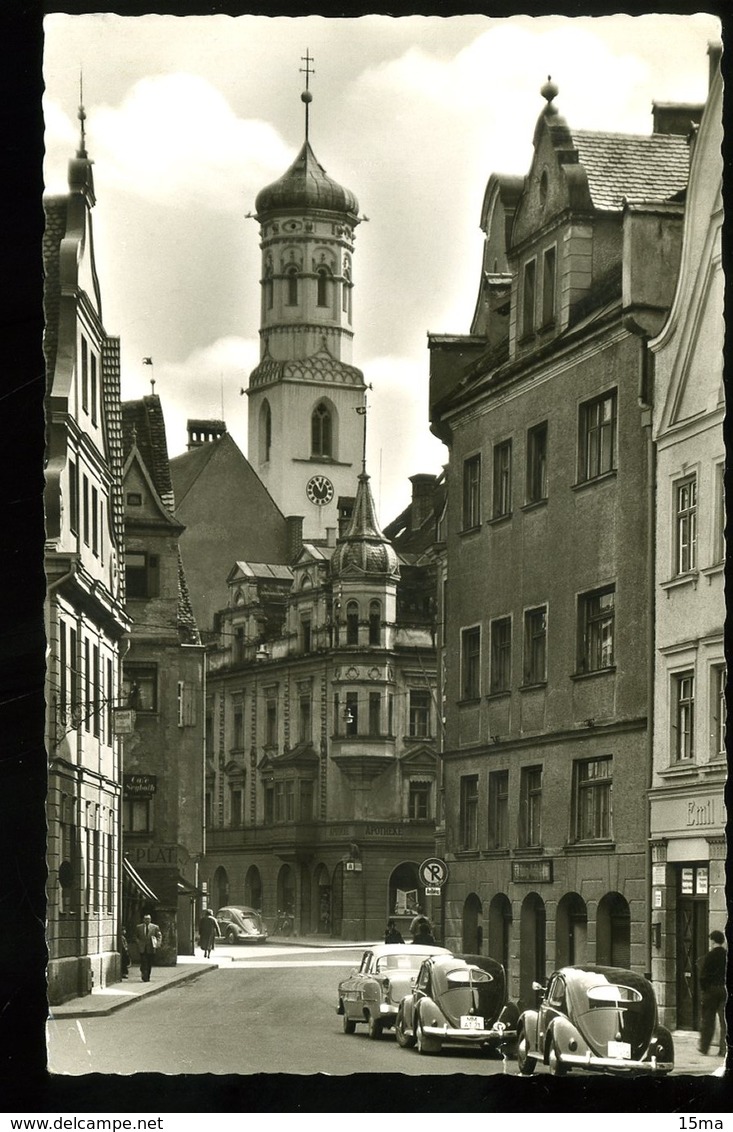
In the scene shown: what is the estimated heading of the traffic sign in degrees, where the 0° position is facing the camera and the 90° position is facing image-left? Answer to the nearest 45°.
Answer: approximately 0°

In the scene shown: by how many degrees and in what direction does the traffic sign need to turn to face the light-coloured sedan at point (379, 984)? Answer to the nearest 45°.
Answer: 0° — it already faces it

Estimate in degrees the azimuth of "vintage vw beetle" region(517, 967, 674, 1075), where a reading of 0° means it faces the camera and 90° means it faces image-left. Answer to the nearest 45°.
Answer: approximately 135°

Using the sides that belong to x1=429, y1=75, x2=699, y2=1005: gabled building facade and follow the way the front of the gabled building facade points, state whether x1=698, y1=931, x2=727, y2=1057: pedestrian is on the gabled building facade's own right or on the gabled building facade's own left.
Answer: on the gabled building facade's own left

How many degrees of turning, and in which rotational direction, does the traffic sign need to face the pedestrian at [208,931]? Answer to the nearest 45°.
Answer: approximately 90° to its right

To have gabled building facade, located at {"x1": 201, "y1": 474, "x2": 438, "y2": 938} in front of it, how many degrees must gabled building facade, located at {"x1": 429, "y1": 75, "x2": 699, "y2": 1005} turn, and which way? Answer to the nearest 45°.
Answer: approximately 90° to its right

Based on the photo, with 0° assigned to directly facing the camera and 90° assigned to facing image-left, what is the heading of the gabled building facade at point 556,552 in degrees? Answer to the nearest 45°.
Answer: approximately 45°
